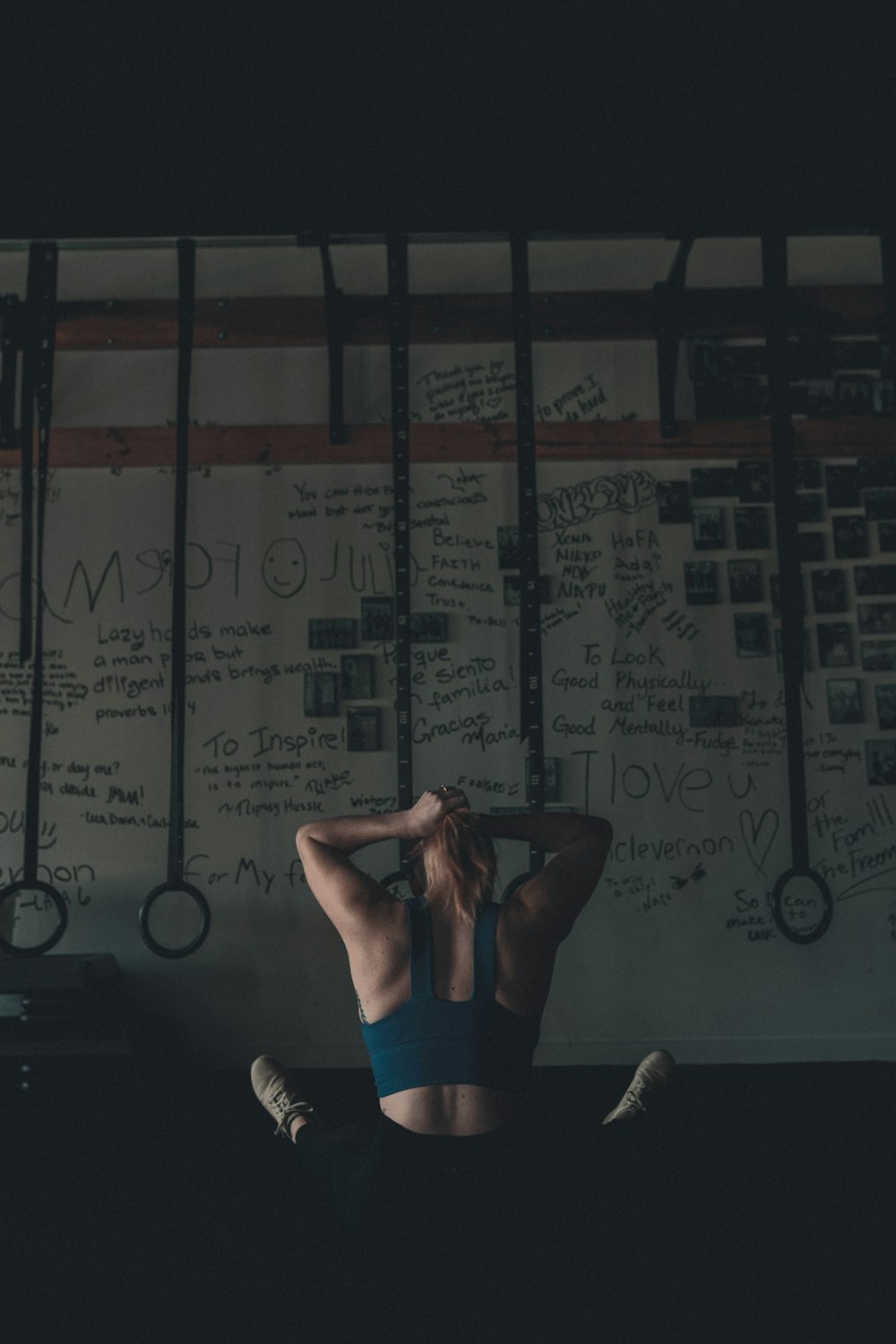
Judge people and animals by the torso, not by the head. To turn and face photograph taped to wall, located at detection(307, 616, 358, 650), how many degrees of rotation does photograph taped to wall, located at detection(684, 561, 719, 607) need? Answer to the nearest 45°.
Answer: approximately 90° to its right

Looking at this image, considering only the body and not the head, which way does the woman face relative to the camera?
away from the camera

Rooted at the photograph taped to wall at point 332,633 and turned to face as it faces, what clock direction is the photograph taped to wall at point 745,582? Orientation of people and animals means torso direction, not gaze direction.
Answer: the photograph taped to wall at point 745,582 is roughly at 9 o'clock from the photograph taped to wall at point 332,633.

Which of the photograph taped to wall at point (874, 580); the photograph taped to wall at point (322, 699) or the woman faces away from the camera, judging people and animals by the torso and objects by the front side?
the woman

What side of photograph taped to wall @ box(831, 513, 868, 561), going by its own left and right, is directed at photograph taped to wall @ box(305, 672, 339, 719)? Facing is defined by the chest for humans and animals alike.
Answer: right

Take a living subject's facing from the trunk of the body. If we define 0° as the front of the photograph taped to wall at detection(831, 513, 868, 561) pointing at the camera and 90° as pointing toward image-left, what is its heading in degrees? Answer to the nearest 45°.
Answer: approximately 0°

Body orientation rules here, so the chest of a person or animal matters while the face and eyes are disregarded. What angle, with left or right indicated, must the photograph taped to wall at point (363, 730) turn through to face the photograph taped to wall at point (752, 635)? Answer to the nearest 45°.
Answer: approximately 90° to its left

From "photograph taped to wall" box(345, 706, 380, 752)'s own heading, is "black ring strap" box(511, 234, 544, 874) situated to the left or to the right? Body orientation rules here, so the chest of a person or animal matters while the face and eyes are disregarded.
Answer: on its left

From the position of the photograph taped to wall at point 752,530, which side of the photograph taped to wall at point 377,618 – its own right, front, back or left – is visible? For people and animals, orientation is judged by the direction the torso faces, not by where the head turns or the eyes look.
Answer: left

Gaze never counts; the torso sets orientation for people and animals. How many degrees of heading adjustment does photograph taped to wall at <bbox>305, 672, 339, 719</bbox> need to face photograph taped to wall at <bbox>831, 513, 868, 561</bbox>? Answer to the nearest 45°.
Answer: approximately 90° to its left

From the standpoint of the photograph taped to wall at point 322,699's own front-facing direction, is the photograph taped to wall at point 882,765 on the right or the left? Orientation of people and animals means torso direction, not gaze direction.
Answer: on its left

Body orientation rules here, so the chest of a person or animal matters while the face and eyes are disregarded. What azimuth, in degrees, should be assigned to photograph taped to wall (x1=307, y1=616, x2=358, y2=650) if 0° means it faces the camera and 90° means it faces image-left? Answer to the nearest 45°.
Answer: approximately 0°

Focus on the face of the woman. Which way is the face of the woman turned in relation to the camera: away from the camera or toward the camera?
away from the camera
